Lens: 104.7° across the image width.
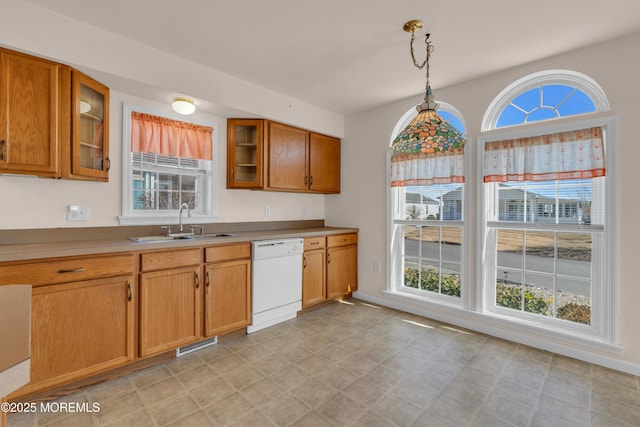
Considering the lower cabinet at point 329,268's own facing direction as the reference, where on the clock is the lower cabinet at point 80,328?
the lower cabinet at point 80,328 is roughly at 3 o'clock from the lower cabinet at point 329,268.

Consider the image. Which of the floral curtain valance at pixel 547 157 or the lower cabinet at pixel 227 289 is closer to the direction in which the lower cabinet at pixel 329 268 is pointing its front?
the floral curtain valance

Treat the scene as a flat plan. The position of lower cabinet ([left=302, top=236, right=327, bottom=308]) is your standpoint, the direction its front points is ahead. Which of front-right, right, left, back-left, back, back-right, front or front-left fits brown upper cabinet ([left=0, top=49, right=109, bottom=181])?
right

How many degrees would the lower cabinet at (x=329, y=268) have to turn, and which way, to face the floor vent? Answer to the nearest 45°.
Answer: approximately 90° to its right

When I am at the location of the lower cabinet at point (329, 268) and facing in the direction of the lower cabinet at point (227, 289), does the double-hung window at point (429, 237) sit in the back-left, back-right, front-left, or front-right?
back-left
